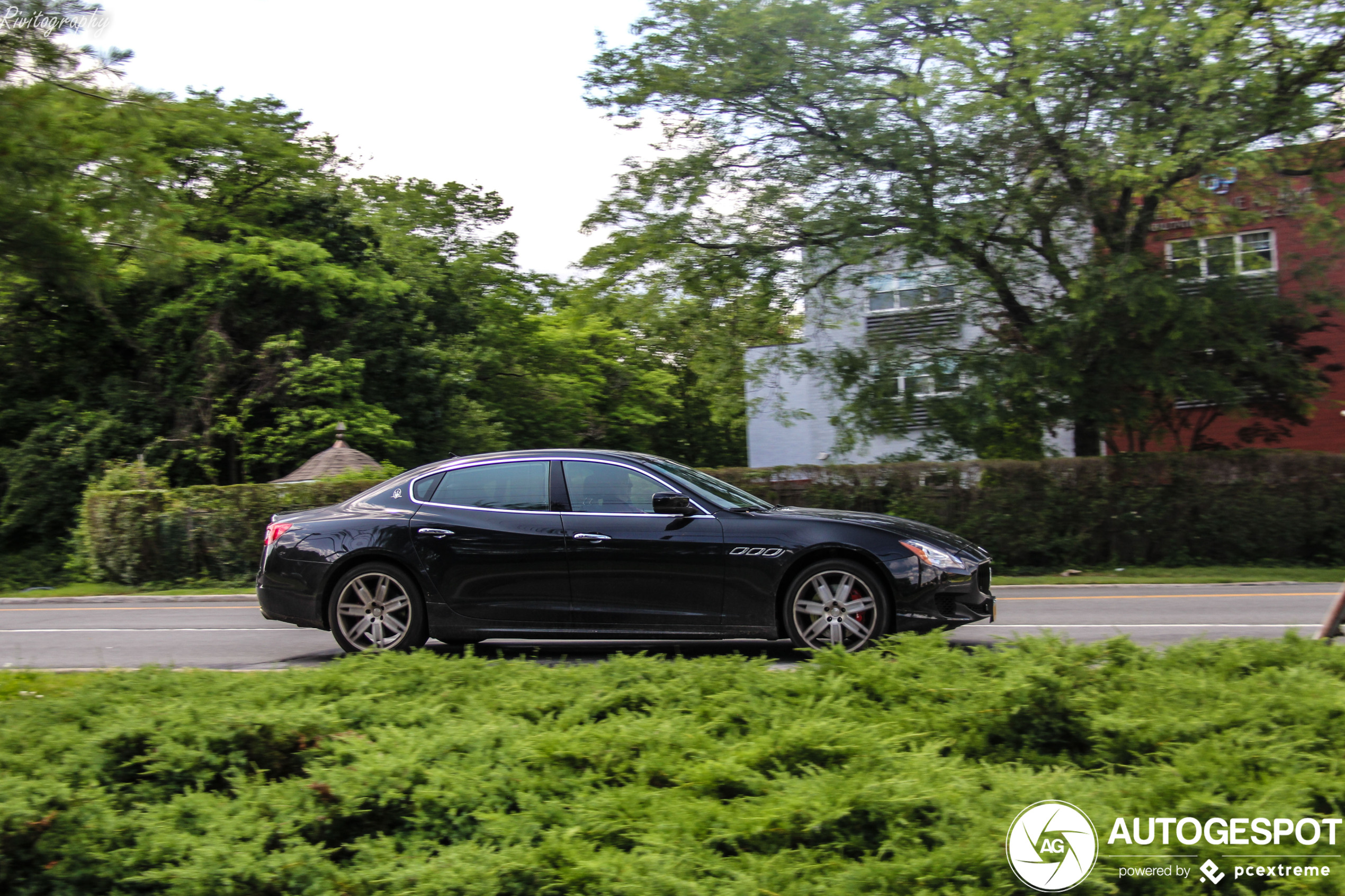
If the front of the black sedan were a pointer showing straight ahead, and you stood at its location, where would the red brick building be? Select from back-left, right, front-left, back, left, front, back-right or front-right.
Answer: front-left

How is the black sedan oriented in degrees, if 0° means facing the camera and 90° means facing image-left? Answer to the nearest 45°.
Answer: approximately 270°

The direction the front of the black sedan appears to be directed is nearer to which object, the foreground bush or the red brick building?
the red brick building

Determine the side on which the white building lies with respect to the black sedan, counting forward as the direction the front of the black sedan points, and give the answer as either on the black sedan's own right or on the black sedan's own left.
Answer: on the black sedan's own left

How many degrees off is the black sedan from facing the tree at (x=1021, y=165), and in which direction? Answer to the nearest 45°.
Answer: approximately 45° to its left

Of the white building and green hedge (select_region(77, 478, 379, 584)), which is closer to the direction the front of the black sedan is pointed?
the white building

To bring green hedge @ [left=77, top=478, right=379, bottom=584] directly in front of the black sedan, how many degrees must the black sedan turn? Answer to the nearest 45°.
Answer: approximately 135° to its left

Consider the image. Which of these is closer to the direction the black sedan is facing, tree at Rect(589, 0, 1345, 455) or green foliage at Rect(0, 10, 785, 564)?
the tree
